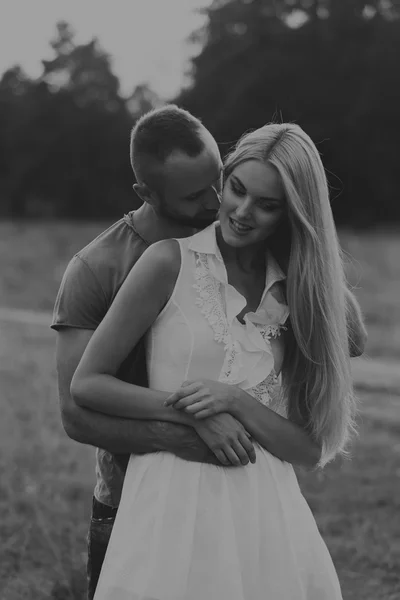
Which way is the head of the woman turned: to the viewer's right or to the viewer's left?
to the viewer's left

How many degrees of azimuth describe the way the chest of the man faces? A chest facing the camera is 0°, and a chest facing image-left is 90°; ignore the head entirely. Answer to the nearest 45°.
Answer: approximately 315°
